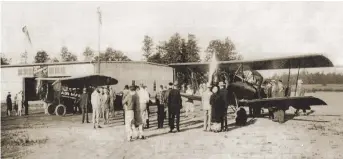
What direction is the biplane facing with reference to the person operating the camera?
facing the viewer and to the left of the viewer

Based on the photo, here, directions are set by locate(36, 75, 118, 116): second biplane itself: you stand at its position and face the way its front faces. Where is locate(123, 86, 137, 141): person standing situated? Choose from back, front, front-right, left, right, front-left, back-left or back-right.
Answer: front-left

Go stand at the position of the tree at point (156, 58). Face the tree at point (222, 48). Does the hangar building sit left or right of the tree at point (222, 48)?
right

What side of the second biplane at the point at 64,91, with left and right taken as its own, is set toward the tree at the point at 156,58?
back

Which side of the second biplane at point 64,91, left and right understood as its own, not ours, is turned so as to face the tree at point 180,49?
back

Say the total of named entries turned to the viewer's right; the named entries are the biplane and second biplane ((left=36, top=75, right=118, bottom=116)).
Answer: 0

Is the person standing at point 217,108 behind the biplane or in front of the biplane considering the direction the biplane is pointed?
in front

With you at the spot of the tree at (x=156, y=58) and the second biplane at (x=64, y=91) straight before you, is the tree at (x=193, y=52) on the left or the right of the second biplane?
left

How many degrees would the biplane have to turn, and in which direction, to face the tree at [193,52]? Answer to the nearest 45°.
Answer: approximately 135° to its right
